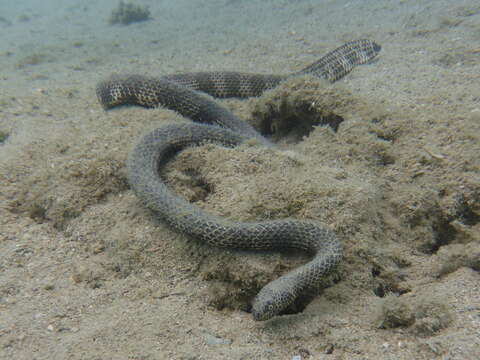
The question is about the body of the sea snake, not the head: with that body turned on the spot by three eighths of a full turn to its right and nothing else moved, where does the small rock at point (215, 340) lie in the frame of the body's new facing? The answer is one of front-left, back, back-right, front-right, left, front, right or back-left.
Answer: back
